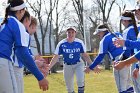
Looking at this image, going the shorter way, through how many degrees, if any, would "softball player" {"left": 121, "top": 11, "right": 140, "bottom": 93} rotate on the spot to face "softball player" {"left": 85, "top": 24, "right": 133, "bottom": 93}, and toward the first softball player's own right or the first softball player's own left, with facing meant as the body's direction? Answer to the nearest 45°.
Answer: approximately 45° to the first softball player's own right

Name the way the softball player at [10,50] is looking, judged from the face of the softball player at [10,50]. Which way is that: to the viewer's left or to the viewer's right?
to the viewer's right

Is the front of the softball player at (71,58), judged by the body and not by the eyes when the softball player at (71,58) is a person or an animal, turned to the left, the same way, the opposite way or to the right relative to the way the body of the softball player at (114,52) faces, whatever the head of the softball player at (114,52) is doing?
to the left

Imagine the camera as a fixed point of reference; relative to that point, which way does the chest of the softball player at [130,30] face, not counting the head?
to the viewer's left

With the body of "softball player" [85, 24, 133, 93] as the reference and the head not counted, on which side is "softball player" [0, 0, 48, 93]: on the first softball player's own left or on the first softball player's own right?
on the first softball player's own left

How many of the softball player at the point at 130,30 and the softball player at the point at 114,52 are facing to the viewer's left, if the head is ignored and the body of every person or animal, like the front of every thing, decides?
2

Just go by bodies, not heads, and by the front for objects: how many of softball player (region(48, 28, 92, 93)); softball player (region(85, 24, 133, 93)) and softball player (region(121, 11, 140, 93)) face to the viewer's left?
2

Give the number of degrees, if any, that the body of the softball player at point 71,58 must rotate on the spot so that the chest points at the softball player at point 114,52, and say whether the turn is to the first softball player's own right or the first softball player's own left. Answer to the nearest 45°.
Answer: approximately 45° to the first softball player's own left

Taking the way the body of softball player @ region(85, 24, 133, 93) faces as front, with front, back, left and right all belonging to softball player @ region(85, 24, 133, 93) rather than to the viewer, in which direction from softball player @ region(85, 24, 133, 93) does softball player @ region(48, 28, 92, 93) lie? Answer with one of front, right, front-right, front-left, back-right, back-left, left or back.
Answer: front-right
